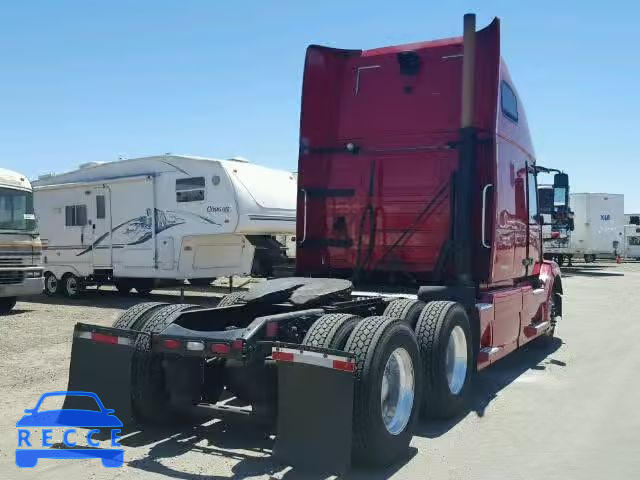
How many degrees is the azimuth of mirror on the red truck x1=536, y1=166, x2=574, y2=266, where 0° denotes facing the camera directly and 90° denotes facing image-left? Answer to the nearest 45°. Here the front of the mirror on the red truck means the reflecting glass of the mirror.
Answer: approximately 0°

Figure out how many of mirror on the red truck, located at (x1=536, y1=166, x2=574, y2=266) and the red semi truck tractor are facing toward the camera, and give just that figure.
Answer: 1

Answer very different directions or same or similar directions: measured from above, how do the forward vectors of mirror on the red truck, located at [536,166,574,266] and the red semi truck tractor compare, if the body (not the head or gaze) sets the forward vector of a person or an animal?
very different directions

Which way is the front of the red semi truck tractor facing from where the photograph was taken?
facing away from the viewer and to the right of the viewer

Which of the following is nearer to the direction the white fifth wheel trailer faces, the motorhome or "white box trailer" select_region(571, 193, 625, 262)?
the white box trailer

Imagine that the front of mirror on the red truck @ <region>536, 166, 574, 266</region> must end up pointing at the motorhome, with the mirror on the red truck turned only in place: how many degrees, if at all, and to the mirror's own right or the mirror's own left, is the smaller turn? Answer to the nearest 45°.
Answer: approximately 90° to the mirror's own right

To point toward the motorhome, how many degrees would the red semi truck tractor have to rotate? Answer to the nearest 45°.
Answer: approximately 90° to its left

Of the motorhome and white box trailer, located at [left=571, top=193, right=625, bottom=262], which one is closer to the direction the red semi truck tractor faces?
the white box trailer

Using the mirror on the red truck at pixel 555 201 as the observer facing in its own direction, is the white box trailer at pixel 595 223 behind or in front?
behind

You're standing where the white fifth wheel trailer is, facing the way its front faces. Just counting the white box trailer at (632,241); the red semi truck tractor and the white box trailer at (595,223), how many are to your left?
2

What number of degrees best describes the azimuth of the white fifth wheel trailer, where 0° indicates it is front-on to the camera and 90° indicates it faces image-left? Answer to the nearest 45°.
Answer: approximately 315°

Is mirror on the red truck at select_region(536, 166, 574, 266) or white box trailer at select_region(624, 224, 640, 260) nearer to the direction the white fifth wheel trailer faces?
the mirror on the red truck
